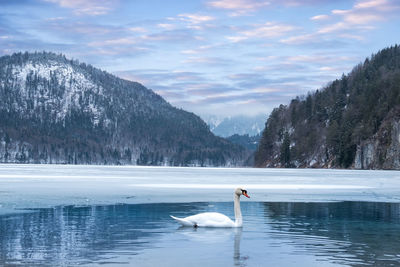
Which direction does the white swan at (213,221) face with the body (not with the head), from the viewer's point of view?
to the viewer's right
